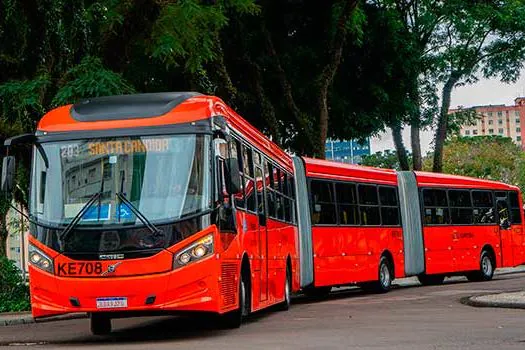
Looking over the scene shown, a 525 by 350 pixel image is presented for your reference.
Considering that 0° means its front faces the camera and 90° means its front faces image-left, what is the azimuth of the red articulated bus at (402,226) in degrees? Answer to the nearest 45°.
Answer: approximately 45°
